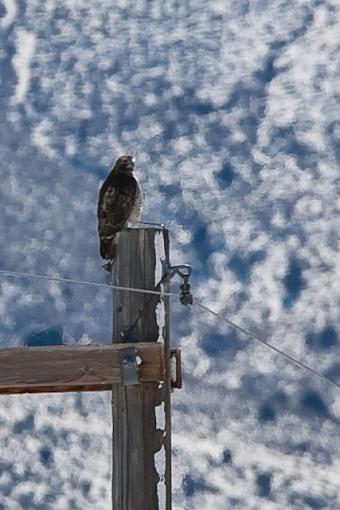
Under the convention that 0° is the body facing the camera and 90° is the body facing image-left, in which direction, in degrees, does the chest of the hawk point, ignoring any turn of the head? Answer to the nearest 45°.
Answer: approximately 270°
